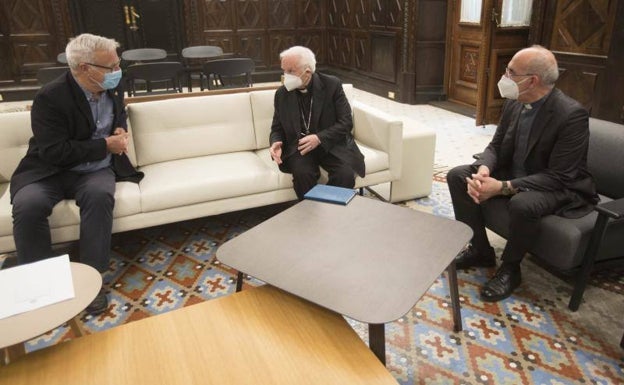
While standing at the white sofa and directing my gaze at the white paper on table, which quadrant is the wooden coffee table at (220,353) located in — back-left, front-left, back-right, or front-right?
front-left

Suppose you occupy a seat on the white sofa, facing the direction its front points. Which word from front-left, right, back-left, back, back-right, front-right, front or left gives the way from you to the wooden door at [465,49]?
back-left

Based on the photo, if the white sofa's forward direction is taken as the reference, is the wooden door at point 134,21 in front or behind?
behind

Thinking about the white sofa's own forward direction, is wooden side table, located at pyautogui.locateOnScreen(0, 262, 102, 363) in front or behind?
in front

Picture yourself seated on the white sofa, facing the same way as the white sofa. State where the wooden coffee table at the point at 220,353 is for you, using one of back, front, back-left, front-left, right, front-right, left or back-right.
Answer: front

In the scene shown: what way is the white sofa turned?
toward the camera

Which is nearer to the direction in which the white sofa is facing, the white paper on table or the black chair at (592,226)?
the white paper on table

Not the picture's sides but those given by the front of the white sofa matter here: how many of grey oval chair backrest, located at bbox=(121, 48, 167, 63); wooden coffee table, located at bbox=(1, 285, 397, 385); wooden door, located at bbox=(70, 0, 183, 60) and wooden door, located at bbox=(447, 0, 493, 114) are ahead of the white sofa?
1

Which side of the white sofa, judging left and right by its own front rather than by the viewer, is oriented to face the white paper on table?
front

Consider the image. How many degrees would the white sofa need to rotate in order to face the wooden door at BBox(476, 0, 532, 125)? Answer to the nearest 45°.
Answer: approximately 135° to its left

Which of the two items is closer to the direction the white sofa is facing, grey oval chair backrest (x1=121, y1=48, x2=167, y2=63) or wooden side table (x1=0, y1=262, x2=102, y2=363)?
the wooden side table

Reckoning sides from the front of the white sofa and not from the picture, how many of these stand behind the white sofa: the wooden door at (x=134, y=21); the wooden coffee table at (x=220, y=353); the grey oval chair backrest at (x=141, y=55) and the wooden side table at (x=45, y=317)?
2

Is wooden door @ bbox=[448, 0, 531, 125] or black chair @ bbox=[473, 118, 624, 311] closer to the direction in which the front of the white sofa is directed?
the black chair

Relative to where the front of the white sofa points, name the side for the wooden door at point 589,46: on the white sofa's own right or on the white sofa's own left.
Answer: on the white sofa's own left

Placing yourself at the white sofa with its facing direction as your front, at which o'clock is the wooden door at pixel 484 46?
The wooden door is roughly at 8 o'clock from the white sofa.

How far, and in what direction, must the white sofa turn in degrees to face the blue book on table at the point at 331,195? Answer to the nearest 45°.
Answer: approximately 45° to its left
